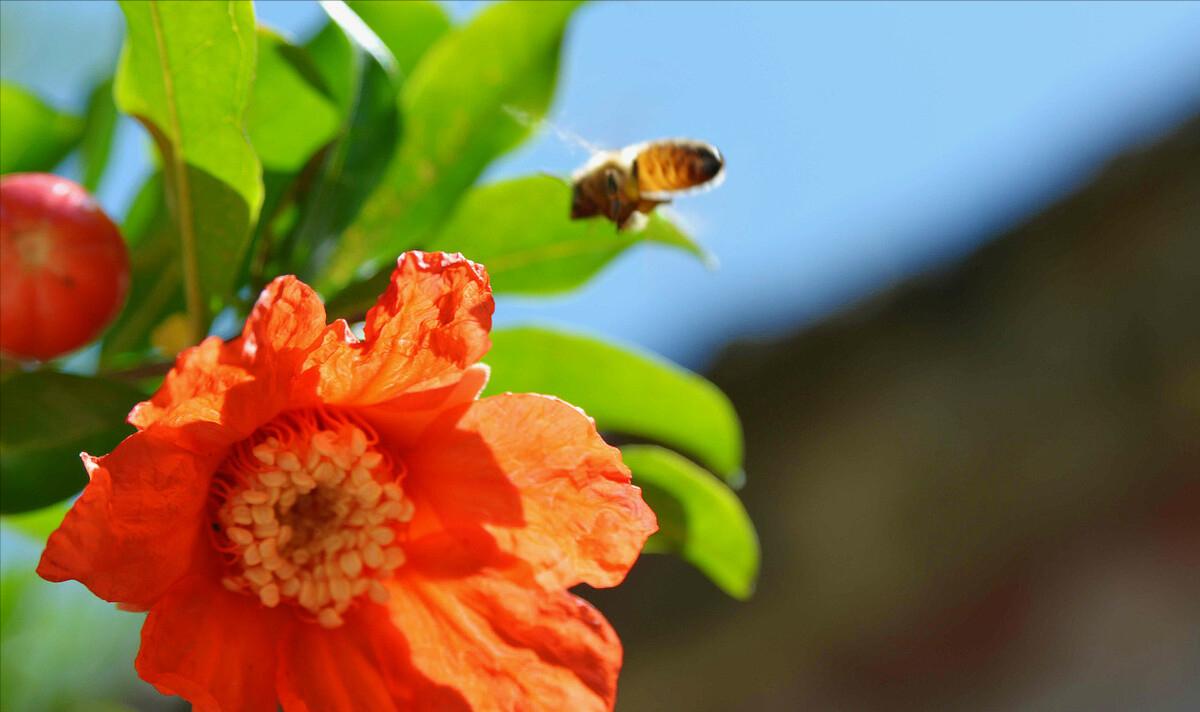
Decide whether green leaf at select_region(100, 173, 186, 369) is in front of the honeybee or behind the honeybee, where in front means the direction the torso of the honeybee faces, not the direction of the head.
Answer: in front

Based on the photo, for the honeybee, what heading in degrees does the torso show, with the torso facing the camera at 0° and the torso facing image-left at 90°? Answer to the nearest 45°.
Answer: approximately 90°

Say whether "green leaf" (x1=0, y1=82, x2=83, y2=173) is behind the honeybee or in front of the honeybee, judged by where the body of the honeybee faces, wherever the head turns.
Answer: in front

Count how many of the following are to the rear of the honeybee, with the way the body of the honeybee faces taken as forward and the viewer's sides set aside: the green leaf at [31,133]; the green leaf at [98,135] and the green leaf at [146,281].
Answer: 0

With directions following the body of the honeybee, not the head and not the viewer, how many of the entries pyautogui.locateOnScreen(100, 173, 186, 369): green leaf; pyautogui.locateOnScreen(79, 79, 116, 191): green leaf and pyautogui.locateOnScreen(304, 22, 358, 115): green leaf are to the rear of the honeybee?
0

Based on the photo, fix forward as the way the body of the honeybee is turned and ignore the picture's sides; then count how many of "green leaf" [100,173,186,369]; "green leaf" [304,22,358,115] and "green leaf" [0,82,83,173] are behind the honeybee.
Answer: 0

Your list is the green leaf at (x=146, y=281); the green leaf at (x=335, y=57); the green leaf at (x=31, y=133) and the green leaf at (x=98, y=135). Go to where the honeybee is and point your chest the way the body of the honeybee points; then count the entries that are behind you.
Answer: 0
